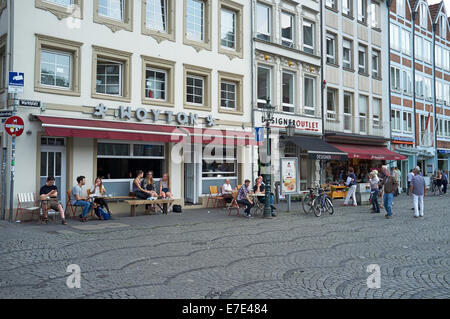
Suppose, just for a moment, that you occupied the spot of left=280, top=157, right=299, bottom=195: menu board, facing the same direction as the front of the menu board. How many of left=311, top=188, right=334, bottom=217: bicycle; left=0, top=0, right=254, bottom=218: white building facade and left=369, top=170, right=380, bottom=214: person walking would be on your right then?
1

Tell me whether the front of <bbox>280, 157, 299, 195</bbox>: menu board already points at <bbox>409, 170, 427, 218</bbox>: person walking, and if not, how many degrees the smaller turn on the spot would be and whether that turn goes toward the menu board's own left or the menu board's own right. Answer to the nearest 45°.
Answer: approximately 90° to the menu board's own left

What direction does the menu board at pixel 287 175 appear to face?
toward the camera

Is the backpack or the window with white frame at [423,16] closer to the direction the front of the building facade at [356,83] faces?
the backpack

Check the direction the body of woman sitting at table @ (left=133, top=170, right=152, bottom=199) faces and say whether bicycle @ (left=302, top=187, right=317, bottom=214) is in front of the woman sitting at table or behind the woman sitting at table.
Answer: in front

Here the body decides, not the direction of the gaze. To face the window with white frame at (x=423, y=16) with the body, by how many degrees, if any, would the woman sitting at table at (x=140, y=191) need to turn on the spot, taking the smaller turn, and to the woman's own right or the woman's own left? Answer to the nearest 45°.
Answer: approximately 45° to the woman's own left

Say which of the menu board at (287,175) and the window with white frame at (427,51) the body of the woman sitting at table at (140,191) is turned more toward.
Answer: the menu board

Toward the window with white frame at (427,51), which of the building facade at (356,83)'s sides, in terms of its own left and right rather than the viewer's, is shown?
left

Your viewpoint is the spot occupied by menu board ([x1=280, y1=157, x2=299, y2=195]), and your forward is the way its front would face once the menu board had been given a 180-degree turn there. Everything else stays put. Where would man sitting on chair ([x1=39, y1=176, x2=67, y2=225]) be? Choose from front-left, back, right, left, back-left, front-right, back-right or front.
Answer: back-left

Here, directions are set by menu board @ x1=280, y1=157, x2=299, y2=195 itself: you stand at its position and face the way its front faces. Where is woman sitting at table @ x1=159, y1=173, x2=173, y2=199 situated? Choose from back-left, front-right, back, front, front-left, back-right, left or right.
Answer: right
